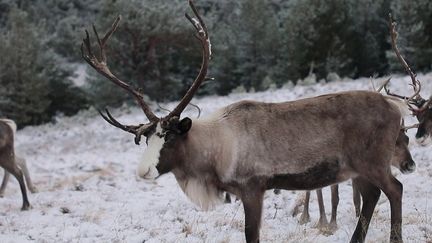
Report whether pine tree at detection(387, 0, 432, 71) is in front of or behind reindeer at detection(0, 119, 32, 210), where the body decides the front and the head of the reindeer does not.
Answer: behind

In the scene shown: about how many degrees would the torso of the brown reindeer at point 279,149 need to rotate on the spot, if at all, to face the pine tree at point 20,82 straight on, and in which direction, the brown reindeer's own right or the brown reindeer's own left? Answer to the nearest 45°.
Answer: approximately 45° to the brown reindeer's own right

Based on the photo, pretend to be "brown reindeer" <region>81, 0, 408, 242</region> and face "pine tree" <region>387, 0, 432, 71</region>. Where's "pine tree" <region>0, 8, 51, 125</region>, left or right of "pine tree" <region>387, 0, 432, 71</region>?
left

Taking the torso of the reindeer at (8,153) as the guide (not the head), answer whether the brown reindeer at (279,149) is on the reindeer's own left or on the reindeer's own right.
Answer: on the reindeer's own left

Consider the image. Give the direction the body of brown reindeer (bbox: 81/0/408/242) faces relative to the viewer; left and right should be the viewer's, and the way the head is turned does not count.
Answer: facing to the left of the viewer

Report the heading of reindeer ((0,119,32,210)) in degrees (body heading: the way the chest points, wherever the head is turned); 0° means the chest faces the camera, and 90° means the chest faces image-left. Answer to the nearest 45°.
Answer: approximately 90°

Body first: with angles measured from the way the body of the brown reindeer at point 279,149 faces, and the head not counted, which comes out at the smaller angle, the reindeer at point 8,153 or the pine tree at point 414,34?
the reindeer

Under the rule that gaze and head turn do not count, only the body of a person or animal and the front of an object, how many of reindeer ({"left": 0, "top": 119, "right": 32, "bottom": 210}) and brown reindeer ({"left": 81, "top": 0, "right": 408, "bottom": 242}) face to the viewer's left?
2

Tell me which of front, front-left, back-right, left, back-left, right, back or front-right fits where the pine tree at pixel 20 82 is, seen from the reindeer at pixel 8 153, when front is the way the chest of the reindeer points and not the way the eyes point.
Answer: right

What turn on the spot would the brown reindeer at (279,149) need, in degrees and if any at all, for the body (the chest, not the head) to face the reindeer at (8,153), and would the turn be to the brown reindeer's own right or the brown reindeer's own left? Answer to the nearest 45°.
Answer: approximately 45° to the brown reindeer's own right

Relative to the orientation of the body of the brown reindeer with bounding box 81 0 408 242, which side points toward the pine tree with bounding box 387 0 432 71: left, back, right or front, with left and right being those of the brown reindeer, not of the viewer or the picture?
right
